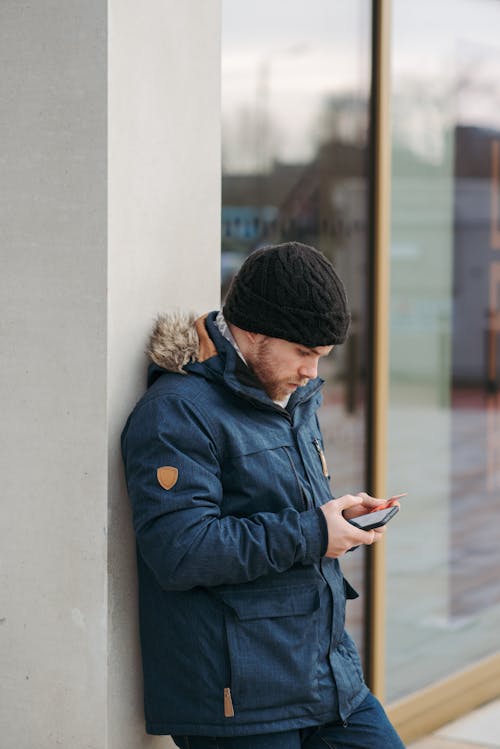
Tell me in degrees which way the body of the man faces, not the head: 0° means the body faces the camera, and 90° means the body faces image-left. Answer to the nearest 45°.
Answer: approximately 315°
